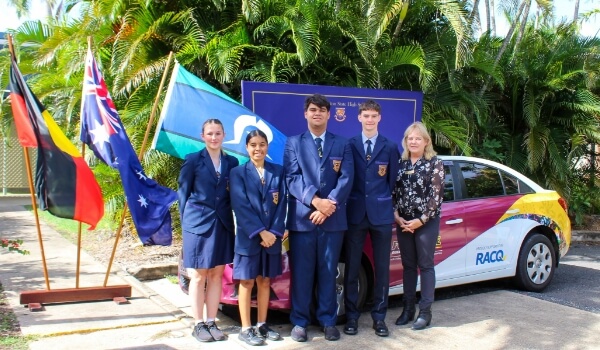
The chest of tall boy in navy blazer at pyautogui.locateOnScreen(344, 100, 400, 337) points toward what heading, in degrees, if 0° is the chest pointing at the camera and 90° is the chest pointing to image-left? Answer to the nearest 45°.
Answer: approximately 0°

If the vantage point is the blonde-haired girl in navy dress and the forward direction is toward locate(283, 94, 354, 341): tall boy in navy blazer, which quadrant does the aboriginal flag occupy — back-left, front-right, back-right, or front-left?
back-left

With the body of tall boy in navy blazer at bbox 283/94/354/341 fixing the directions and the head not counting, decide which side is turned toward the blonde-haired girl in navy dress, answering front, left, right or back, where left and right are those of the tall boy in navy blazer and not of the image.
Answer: right

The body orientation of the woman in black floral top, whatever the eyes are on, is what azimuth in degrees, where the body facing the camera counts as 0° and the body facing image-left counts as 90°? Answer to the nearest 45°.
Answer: approximately 45°

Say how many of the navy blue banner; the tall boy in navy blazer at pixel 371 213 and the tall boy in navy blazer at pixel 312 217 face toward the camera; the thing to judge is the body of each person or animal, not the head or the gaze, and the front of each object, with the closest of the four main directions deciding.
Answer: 3

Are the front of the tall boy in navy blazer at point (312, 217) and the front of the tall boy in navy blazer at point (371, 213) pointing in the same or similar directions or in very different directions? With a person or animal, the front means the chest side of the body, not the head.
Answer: same or similar directions

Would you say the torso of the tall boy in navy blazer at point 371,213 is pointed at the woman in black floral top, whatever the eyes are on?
no

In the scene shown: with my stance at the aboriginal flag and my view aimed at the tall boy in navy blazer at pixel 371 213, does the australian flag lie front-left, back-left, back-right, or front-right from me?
front-left

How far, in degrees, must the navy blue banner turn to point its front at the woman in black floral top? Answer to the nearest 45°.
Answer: approximately 45° to its left

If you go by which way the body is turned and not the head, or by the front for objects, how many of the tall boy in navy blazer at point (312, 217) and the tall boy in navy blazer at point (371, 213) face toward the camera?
2

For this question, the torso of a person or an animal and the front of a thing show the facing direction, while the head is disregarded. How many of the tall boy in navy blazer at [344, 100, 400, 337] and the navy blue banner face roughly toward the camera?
2

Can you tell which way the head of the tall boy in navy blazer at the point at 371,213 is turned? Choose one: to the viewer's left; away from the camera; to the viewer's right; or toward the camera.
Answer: toward the camera

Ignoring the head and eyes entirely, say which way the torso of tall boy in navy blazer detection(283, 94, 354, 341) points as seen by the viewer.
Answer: toward the camera

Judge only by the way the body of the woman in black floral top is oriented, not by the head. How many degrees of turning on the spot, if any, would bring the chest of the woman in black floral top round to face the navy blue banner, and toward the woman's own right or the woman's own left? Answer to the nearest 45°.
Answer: approximately 90° to the woman's own right

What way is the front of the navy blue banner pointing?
toward the camera

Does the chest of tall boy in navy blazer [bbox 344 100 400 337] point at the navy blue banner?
no

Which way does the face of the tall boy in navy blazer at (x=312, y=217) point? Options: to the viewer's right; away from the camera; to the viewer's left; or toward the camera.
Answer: toward the camera

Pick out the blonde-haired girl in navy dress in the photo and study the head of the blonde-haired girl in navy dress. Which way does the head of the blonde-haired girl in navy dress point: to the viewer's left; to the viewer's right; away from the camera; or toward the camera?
toward the camera
